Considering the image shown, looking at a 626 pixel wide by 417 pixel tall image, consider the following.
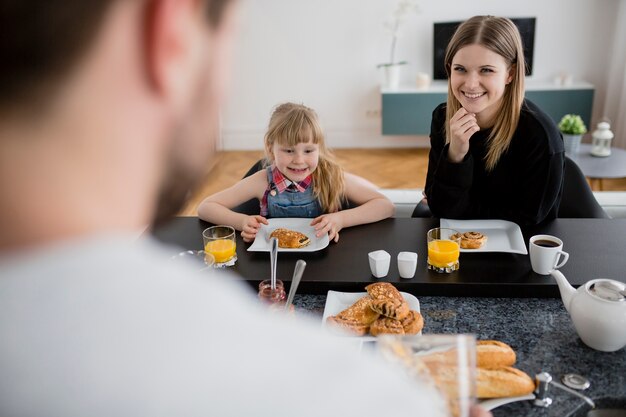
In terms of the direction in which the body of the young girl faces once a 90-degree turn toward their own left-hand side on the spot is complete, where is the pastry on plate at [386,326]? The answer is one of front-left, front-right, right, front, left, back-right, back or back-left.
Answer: right

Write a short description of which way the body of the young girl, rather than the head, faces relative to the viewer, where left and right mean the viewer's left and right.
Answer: facing the viewer

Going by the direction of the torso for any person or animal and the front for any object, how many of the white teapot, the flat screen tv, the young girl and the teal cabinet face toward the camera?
3

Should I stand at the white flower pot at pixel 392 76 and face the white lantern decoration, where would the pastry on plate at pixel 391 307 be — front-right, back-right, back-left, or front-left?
front-right

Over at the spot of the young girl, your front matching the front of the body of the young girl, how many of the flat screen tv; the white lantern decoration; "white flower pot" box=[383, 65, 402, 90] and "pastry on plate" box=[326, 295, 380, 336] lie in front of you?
1

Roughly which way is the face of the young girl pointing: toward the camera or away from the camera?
toward the camera

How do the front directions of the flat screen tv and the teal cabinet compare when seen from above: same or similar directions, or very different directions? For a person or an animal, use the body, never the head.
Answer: same or similar directions

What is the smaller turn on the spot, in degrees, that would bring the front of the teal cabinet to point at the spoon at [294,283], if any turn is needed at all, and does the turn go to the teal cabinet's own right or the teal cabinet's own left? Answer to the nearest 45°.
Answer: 0° — it already faces it

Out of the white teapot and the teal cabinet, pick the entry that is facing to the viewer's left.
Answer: the white teapot

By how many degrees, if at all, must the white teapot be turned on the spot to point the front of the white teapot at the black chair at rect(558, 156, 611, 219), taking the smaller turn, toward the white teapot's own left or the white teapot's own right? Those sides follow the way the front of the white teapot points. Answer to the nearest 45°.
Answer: approximately 90° to the white teapot's own right

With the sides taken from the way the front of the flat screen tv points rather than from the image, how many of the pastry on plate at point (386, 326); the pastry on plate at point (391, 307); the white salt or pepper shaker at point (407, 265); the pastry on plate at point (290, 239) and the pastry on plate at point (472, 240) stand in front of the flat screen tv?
5

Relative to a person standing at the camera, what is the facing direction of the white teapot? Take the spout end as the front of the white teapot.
facing to the left of the viewer

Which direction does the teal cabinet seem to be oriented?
toward the camera

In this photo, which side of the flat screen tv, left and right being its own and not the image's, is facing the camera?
front

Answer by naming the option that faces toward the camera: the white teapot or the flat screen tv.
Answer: the flat screen tv

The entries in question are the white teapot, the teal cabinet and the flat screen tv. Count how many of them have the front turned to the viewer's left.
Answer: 1

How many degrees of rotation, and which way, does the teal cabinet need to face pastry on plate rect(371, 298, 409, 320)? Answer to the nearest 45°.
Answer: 0° — it already faces it
